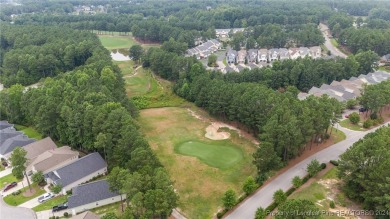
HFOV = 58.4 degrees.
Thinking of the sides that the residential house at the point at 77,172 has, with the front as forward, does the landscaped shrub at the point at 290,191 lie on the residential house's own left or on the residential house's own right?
on the residential house's own left

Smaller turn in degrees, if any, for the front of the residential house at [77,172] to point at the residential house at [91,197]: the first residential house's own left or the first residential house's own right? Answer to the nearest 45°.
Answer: approximately 45° to the first residential house's own left

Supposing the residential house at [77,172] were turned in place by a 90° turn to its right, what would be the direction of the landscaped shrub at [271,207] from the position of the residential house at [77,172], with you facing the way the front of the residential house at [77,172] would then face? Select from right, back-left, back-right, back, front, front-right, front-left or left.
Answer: back

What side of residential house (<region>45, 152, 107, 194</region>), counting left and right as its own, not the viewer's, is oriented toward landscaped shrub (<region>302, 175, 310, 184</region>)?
left

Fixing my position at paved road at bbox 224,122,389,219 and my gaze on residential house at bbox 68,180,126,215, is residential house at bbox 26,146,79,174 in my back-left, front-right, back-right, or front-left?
front-right

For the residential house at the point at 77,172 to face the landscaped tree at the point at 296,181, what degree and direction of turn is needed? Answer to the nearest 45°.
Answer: approximately 90° to its left

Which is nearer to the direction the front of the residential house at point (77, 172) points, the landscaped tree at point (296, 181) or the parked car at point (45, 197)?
the parked car

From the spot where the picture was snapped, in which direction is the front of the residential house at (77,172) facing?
facing the viewer and to the left of the viewer

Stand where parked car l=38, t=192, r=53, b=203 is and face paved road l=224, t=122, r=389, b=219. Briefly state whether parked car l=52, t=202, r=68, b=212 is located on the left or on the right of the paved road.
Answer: right

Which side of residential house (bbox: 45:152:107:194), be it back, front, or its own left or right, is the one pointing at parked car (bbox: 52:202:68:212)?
front

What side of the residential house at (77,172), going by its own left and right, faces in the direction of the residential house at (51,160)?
right

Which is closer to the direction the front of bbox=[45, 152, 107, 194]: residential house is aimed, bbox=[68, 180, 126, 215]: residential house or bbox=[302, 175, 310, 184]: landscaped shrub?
the residential house

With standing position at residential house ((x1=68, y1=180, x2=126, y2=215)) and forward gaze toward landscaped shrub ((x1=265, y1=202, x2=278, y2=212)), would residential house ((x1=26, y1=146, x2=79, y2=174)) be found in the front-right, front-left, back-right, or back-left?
back-left

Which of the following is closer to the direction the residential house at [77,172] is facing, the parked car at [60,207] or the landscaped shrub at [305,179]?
the parked car
